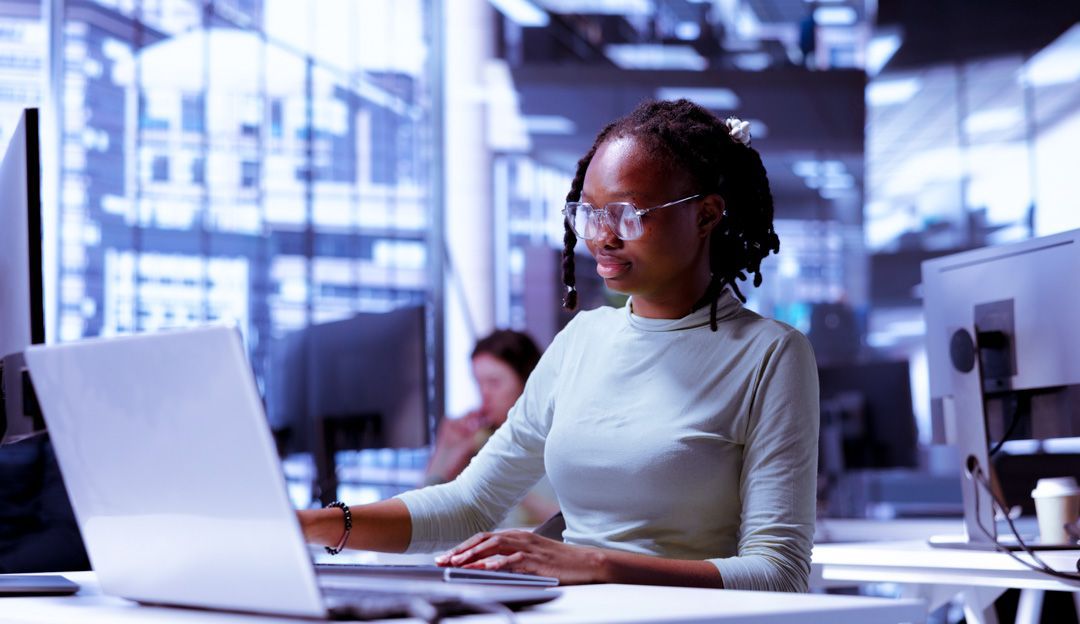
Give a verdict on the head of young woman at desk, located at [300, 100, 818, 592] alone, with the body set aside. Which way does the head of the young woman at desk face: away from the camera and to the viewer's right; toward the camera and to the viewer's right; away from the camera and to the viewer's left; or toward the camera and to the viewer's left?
toward the camera and to the viewer's left

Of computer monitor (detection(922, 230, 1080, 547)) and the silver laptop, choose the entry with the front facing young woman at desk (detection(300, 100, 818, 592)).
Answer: the silver laptop

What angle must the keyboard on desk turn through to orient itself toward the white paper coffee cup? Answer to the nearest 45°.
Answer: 0° — it already faces it

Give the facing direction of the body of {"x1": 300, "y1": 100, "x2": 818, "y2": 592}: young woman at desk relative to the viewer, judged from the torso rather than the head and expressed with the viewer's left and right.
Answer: facing the viewer and to the left of the viewer

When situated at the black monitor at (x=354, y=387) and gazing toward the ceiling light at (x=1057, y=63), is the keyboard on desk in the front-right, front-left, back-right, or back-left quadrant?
back-right

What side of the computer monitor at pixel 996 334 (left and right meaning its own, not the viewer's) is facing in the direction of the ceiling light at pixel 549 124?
left

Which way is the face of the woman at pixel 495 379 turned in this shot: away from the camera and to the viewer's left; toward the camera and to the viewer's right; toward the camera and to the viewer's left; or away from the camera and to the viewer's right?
toward the camera and to the viewer's left

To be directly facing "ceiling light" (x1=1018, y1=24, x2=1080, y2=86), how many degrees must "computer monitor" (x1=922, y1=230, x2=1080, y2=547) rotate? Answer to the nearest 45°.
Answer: approximately 45° to its left

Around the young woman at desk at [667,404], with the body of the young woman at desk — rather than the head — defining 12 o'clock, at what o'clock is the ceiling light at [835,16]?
The ceiling light is roughly at 5 o'clock from the young woman at desk.

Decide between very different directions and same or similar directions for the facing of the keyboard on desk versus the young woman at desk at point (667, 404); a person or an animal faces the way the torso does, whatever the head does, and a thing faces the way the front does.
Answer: very different directions

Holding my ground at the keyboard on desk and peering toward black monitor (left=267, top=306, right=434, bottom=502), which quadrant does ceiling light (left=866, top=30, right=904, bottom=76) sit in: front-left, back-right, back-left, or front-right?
front-right

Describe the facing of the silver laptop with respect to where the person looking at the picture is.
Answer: facing away from the viewer and to the right of the viewer

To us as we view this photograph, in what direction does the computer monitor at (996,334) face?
facing away from the viewer and to the right of the viewer

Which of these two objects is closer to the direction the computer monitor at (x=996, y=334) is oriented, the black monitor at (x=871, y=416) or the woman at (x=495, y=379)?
the black monitor

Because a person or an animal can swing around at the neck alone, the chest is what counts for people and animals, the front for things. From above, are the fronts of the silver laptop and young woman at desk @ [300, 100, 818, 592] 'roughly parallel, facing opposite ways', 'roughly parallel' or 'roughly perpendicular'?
roughly parallel, facing opposite ways

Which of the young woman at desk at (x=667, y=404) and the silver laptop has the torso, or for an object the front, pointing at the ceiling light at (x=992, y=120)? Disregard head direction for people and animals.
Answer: the silver laptop

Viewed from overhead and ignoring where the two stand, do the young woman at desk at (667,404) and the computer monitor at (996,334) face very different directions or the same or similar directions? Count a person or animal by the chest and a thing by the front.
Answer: very different directions

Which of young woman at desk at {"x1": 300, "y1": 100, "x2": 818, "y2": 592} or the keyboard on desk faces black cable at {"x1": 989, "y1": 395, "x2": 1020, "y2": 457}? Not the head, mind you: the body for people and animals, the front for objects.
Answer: the keyboard on desk

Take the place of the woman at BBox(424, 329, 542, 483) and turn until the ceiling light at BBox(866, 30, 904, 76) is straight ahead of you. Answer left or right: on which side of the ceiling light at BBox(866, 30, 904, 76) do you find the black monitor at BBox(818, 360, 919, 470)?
right

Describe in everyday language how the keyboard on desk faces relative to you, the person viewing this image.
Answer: facing away from the viewer and to the right of the viewer
